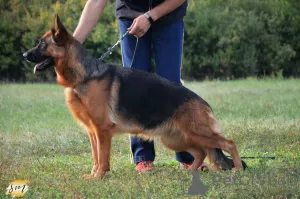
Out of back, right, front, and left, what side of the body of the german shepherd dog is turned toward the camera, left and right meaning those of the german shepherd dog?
left

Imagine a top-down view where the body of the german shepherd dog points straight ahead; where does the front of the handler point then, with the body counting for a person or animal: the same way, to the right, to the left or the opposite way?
to the left

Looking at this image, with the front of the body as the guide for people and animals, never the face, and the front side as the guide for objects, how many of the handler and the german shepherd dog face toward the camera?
1

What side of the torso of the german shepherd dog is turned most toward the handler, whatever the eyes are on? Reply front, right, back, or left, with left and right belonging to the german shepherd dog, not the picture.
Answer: right

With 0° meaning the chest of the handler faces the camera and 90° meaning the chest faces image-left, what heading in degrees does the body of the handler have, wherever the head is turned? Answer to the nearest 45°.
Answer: approximately 0°

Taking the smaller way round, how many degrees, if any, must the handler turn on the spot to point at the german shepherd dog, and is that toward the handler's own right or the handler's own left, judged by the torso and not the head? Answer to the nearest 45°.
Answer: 0° — they already face it
